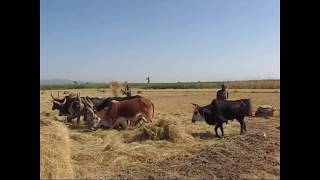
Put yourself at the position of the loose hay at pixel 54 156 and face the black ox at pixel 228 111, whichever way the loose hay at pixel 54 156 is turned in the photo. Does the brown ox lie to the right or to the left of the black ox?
left

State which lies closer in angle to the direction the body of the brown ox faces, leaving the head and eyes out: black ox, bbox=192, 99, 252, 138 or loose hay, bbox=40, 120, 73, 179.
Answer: the loose hay

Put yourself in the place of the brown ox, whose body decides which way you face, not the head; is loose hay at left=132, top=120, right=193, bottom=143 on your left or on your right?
on your left

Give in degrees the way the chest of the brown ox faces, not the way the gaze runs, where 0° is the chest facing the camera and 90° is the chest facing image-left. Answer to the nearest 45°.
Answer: approximately 90°

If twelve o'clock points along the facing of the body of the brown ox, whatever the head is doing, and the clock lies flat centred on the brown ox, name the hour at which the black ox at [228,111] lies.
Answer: The black ox is roughly at 7 o'clock from the brown ox.

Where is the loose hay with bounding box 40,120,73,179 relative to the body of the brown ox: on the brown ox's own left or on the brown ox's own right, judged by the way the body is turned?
on the brown ox's own left
